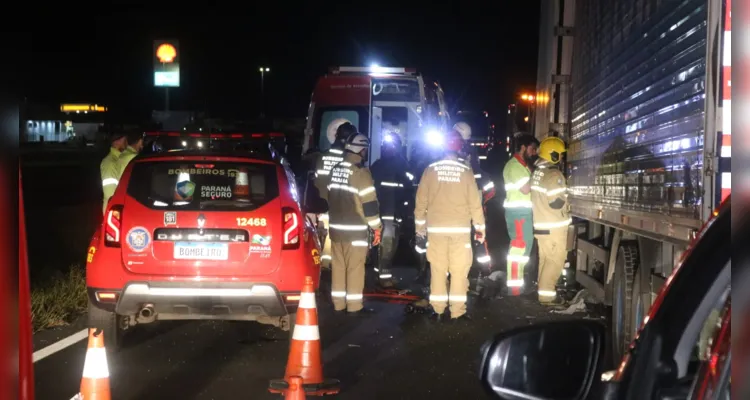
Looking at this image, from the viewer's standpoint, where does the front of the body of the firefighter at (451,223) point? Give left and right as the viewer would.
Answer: facing away from the viewer

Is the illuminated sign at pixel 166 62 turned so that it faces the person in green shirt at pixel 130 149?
yes

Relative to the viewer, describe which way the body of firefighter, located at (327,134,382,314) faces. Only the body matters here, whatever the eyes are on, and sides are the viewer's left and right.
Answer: facing away from the viewer and to the right of the viewer

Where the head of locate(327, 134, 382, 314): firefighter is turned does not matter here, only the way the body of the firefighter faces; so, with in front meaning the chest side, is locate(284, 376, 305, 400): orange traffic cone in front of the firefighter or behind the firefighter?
behind

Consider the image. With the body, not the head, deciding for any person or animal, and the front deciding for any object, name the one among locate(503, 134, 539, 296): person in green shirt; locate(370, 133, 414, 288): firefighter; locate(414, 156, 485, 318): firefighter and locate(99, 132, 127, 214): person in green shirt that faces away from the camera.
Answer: locate(414, 156, 485, 318): firefighter

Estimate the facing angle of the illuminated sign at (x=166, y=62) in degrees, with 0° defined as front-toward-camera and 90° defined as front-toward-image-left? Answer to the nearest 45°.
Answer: approximately 0°

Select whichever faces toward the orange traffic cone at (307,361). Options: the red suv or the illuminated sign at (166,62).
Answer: the illuminated sign

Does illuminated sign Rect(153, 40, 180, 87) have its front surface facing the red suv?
yes

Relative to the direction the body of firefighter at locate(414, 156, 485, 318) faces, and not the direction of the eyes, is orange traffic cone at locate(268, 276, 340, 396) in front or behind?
behind

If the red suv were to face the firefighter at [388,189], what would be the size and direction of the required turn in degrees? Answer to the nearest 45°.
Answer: approximately 45° to its right

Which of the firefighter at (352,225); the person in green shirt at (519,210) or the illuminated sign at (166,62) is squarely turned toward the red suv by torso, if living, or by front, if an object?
the illuminated sign

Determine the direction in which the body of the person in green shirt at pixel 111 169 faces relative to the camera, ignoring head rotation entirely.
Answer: to the viewer's right

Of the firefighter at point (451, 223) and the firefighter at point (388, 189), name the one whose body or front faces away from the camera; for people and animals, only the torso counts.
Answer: the firefighter at point (451, 223)

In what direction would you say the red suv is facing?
away from the camera

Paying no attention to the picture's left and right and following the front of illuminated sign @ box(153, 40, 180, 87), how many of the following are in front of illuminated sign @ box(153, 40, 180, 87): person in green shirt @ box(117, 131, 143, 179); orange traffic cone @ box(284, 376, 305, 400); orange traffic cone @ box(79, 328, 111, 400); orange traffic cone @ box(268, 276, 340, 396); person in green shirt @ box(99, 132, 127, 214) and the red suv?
6
